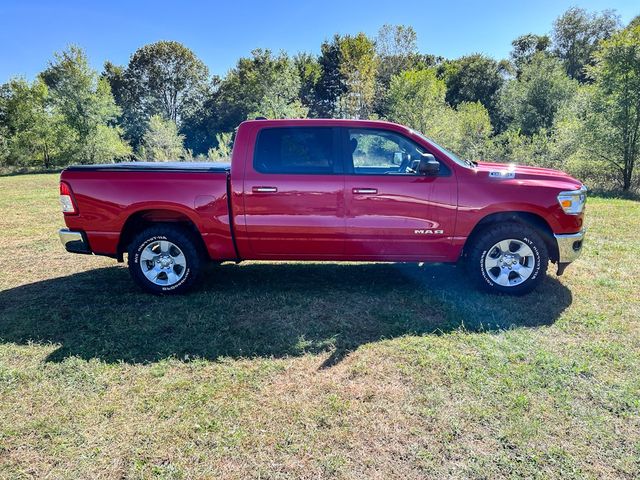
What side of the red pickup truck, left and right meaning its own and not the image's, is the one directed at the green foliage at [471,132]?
left

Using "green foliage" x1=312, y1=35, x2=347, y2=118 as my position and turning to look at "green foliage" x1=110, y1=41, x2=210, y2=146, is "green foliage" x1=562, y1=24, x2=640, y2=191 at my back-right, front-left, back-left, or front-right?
back-left

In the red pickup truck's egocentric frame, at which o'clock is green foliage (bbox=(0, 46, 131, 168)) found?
The green foliage is roughly at 8 o'clock from the red pickup truck.

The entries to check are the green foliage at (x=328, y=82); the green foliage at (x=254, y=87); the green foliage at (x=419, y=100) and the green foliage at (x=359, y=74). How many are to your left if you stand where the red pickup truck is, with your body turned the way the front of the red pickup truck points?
4

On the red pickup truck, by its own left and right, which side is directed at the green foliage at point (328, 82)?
left

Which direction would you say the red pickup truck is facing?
to the viewer's right

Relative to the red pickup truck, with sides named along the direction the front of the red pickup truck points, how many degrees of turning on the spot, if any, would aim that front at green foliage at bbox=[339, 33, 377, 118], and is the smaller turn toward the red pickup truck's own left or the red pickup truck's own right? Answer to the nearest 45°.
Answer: approximately 90° to the red pickup truck's own left

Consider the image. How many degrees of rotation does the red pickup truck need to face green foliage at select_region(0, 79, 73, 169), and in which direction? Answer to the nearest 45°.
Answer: approximately 135° to its left

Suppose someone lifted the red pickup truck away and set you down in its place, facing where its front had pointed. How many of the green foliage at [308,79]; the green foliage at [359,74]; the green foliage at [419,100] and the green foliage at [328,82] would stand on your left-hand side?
4

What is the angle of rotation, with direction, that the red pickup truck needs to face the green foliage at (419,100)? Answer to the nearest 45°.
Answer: approximately 90° to its left

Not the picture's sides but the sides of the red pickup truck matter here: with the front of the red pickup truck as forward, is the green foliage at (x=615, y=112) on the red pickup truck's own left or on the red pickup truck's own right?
on the red pickup truck's own left
